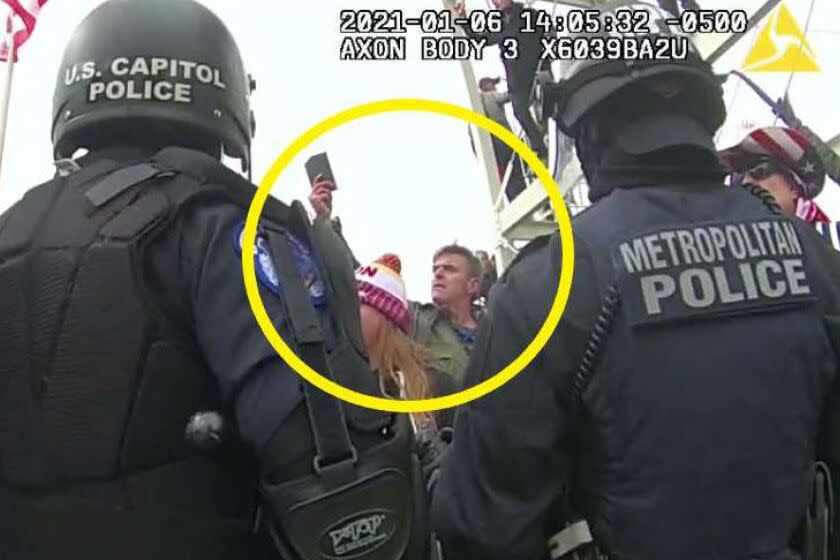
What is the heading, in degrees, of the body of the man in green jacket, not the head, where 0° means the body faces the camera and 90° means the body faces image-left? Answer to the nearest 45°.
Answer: approximately 45°

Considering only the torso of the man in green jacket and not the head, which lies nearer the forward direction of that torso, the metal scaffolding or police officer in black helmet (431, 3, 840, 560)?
the police officer in black helmet

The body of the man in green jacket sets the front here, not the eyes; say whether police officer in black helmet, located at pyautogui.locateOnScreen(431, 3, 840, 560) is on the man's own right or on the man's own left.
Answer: on the man's own left

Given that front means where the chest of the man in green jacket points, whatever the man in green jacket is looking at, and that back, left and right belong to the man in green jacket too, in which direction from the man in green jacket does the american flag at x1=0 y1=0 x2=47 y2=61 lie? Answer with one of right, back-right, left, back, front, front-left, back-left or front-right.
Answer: right

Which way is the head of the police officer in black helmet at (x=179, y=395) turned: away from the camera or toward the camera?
away from the camera

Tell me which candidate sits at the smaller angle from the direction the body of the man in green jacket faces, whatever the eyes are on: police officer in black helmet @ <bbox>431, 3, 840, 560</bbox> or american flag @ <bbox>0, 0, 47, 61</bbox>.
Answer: the police officer in black helmet

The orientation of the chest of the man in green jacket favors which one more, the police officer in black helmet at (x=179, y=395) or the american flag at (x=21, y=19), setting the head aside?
the police officer in black helmet

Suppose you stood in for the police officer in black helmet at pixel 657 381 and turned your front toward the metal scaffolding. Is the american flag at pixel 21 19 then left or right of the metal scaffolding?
left

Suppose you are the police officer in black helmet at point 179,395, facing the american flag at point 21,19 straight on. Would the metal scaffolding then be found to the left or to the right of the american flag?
right
